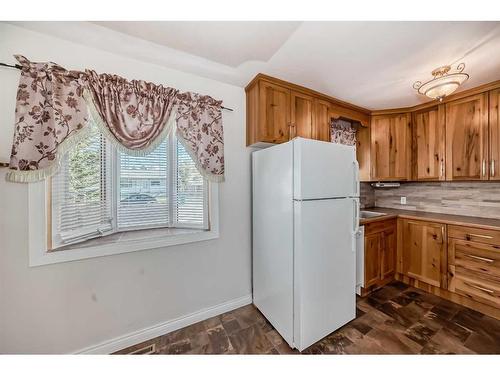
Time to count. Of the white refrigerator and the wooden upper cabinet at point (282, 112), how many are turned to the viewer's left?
0

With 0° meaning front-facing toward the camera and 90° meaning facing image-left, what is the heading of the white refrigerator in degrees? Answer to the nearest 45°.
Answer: approximately 315°

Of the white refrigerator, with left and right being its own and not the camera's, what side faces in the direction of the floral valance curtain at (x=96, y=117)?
right

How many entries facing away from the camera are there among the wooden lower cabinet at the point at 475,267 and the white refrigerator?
0

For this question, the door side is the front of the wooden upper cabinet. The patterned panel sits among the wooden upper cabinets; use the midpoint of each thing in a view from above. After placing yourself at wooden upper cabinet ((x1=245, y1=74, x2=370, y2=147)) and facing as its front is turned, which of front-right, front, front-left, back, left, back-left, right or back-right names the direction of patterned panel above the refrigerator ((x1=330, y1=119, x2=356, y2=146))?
left

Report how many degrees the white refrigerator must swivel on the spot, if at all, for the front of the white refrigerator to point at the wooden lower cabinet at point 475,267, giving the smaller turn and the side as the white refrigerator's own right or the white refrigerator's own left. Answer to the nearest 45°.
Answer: approximately 90° to the white refrigerator's own left
